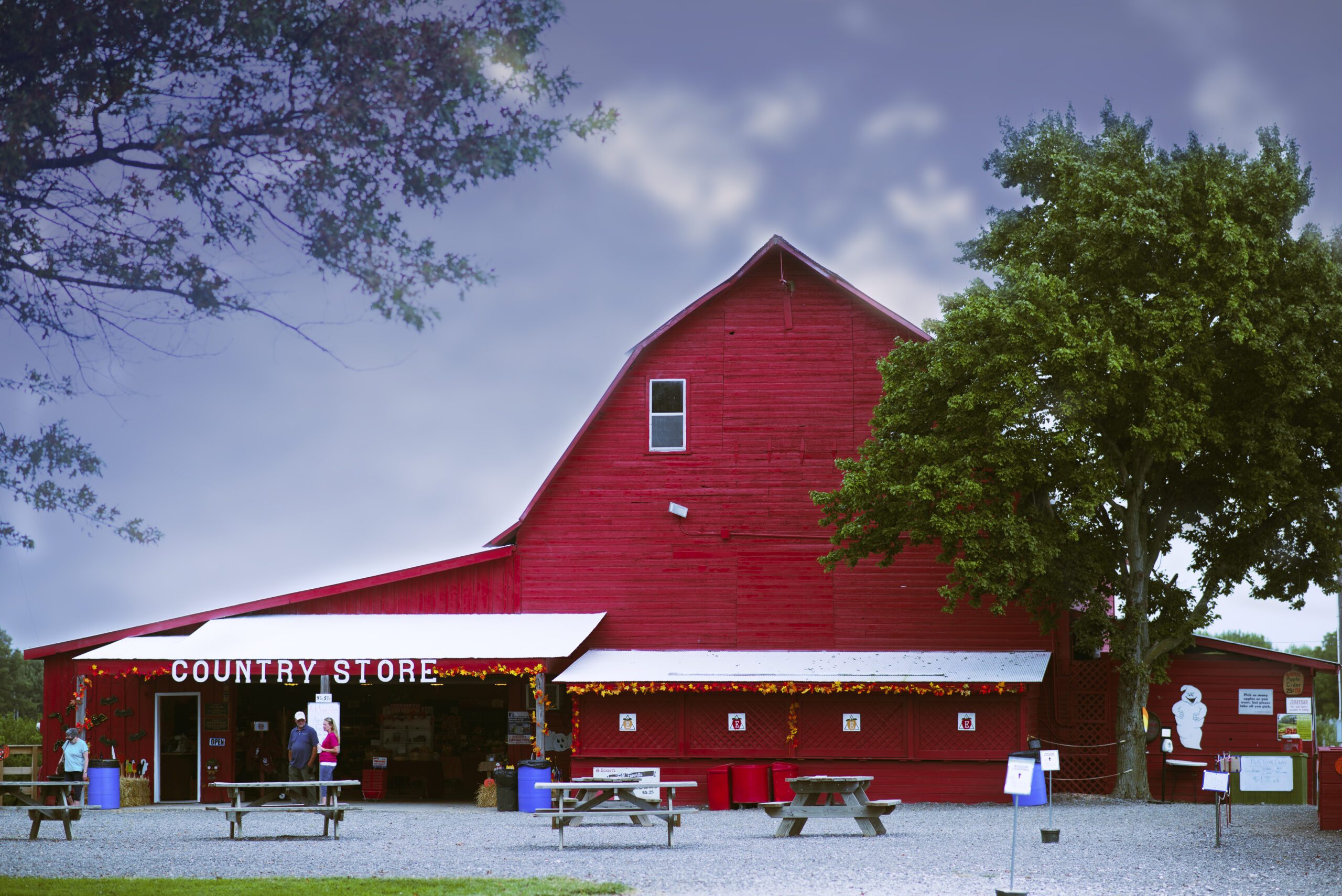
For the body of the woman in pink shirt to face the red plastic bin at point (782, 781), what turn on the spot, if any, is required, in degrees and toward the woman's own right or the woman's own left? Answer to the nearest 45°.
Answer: approximately 135° to the woman's own left

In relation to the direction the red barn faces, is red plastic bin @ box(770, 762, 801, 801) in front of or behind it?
in front

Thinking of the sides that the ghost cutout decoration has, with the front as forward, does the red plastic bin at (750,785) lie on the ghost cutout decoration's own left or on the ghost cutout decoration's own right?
on the ghost cutout decoration's own right

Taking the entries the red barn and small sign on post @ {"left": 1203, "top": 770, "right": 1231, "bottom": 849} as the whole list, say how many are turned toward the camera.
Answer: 2

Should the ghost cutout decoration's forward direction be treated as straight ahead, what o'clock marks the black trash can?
The black trash can is roughly at 2 o'clock from the ghost cutout decoration.

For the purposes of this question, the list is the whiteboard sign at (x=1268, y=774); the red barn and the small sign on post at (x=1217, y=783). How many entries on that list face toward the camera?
3

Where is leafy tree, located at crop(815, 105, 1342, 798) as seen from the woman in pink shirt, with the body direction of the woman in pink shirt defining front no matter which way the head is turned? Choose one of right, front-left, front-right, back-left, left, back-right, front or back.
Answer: back-left

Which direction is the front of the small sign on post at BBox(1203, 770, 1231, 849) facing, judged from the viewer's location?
facing the viewer

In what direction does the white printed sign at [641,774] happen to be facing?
toward the camera

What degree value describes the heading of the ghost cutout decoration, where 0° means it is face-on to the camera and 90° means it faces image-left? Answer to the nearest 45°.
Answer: approximately 0°
